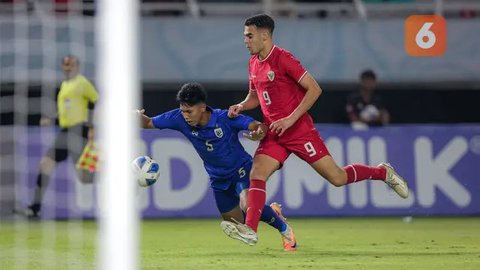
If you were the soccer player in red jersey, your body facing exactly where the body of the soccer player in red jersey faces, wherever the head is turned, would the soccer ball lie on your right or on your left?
on your right

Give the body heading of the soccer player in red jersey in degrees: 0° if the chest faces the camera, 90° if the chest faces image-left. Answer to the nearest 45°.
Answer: approximately 45°
